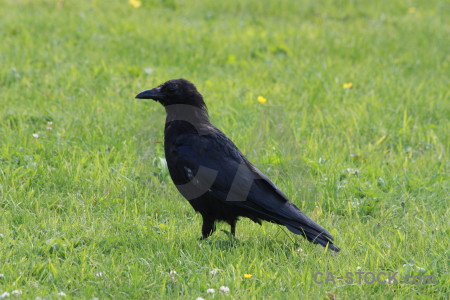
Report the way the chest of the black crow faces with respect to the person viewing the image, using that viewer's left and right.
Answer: facing to the left of the viewer

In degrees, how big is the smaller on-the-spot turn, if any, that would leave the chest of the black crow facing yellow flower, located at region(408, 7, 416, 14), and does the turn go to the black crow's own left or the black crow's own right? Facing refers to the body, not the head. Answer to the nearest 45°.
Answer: approximately 90° to the black crow's own right

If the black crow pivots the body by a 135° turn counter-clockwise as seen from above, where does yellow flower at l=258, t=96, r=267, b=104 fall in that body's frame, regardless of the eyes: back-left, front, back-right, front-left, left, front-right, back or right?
back-left
